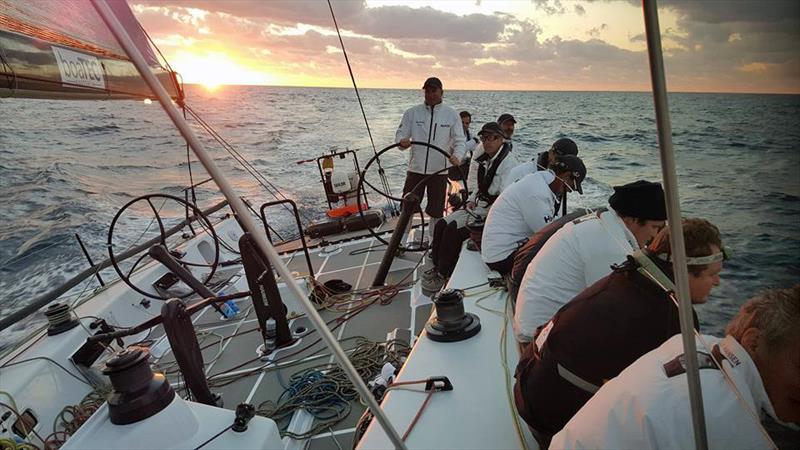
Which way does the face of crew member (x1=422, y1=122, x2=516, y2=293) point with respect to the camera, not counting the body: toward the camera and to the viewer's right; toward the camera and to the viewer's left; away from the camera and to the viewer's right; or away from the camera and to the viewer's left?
toward the camera and to the viewer's left

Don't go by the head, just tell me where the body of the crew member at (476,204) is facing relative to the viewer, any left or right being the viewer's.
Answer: facing the viewer and to the left of the viewer

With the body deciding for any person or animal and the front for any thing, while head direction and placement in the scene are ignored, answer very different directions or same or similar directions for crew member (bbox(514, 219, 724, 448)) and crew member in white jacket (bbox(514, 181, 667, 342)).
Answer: same or similar directions

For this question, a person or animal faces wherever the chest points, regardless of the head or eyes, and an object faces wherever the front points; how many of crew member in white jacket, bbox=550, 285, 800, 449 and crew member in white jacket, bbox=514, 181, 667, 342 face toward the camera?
0

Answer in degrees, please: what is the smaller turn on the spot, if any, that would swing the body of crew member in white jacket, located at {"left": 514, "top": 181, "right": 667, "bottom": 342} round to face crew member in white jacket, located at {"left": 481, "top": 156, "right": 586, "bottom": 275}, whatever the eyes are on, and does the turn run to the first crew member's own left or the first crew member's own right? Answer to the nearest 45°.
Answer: approximately 90° to the first crew member's own left

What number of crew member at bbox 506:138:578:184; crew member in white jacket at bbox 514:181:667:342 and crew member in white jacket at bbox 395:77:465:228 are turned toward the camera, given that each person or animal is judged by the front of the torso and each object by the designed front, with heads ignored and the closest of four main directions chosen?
1

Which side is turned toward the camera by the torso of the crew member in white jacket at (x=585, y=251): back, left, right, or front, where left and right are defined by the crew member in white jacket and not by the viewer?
right

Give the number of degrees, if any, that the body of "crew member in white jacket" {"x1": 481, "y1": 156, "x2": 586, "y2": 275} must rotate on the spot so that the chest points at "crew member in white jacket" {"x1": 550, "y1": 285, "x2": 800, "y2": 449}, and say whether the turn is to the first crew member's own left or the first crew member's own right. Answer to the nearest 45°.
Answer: approximately 90° to the first crew member's own right

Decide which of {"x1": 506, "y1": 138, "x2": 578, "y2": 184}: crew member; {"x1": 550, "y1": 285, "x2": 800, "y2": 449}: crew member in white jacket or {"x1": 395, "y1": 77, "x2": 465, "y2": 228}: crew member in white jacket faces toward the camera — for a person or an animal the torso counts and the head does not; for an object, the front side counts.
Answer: {"x1": 395, "y1": 77, "x2": 465, "y2": 228}: crew member in white jacket

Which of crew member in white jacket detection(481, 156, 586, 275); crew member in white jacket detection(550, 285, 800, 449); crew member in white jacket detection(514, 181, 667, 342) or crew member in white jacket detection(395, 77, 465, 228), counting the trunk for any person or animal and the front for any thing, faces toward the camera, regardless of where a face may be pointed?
crew member in white jacket detection(395, 77, 465, 228)
